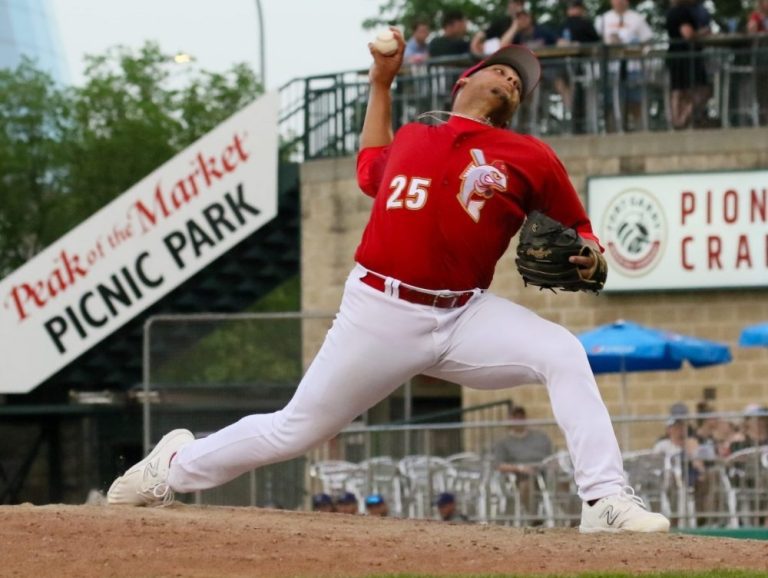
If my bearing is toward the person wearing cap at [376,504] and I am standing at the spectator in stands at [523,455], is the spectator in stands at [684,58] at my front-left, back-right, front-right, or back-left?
back-right

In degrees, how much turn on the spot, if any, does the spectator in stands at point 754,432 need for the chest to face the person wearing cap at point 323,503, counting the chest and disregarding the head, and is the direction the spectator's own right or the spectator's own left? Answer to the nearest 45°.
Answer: approximately 90° to the spectator's own right

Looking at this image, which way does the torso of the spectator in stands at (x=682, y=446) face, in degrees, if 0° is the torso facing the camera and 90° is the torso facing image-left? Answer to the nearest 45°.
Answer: approximately 45°

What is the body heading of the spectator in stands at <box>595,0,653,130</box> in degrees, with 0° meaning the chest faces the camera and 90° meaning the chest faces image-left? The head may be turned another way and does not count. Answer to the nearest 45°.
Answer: approximately 0°

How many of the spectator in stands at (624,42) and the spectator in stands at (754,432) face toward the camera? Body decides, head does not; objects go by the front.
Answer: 2

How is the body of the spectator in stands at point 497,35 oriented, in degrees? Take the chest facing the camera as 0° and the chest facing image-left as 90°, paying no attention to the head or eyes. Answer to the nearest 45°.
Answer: approximately 45°

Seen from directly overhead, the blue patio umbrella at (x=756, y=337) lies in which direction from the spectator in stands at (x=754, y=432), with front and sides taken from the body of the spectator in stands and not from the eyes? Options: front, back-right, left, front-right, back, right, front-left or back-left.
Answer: back

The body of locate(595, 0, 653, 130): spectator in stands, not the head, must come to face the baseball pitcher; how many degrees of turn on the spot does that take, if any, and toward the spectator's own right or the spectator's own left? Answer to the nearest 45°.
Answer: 0° — they already face them
